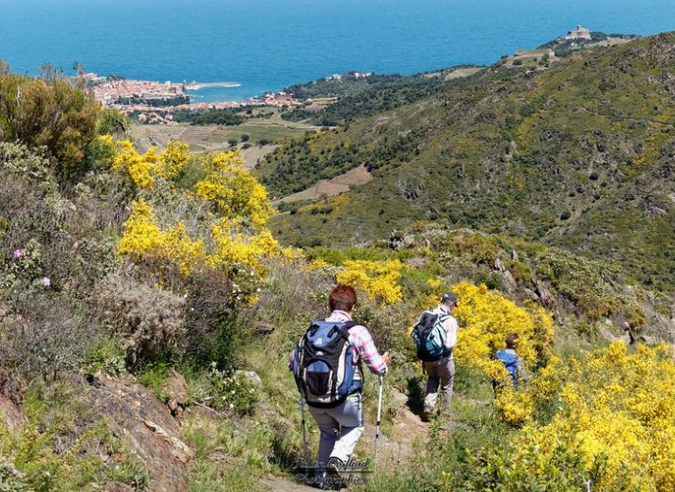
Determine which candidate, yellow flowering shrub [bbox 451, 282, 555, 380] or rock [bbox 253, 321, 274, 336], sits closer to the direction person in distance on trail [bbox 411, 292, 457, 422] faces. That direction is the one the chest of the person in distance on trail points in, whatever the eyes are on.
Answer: the yellow flowering shrub

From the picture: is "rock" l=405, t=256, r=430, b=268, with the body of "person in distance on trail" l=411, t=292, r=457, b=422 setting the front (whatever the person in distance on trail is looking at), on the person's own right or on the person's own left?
on the person's own left

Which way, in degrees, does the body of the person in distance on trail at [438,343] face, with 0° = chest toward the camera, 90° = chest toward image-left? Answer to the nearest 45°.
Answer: approximately 225°

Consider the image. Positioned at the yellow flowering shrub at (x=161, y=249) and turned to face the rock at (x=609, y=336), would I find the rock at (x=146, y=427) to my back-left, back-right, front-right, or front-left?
back-right

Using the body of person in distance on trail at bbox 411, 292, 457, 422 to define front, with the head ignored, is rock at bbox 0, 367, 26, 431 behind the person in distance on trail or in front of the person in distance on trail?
behind

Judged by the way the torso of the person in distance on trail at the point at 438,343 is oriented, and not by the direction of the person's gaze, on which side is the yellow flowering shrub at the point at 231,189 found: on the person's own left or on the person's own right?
on the person's own left

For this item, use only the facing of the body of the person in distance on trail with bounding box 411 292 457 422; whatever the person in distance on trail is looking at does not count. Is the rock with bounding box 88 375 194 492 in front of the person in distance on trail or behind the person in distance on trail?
behind

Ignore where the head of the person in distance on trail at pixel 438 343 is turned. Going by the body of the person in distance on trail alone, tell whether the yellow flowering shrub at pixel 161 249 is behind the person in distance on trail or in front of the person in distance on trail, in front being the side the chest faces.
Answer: behind
